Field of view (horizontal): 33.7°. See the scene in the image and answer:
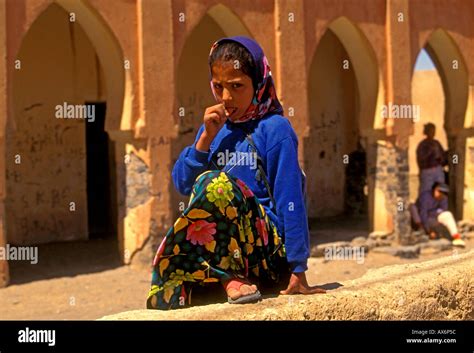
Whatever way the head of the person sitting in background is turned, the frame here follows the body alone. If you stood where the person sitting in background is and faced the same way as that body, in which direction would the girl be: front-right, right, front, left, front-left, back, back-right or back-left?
front-right

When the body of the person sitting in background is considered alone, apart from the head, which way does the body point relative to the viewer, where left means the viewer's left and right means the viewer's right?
facing the viewer and to the right of the viewer

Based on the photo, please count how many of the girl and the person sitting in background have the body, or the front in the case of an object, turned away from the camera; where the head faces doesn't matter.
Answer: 0
